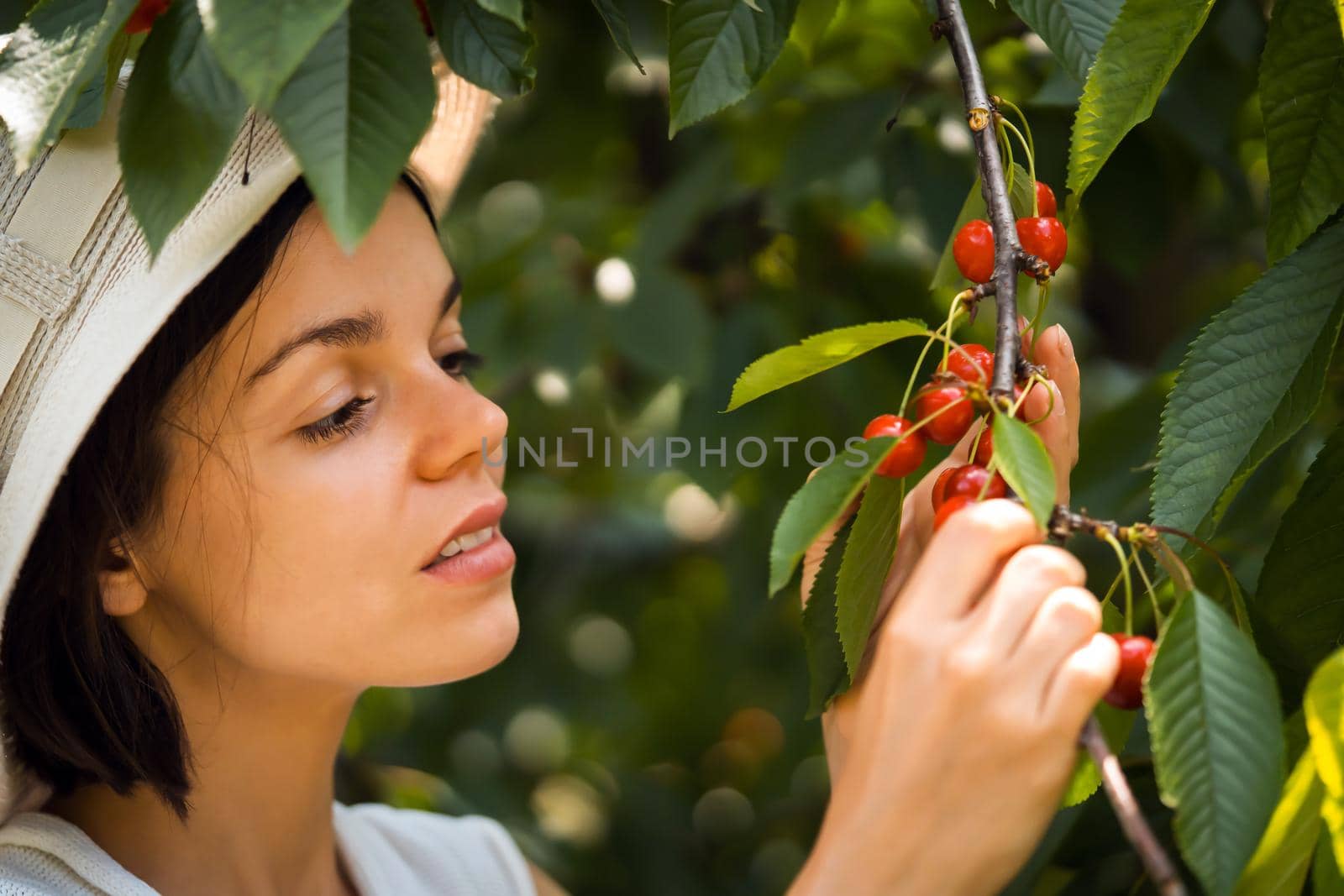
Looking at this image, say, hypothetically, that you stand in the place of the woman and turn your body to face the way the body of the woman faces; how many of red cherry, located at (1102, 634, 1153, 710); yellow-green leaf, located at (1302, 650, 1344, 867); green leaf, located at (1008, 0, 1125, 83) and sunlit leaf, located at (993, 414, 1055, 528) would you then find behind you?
0

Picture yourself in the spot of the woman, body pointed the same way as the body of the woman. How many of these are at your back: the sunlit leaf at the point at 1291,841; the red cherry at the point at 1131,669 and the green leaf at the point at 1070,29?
0

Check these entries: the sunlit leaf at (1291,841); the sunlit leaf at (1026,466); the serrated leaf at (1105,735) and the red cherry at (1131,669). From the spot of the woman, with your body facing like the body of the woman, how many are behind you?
0

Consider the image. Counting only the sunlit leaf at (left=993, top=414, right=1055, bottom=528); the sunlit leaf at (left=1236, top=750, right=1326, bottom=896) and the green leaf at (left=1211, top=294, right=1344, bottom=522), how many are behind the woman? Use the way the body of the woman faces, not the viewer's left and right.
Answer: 0

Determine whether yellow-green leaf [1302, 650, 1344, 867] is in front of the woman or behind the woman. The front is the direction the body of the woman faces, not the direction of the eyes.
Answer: in front

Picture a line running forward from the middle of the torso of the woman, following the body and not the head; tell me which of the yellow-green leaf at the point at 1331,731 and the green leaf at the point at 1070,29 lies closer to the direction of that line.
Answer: the yellow-green leaf

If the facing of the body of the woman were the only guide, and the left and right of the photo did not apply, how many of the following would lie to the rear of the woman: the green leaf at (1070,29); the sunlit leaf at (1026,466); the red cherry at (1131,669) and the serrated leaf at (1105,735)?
0

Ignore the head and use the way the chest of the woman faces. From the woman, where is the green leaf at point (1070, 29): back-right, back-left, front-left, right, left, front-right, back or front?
front-left

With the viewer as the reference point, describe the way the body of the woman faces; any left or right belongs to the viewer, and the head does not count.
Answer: facing the viewer and to the right of the viewer

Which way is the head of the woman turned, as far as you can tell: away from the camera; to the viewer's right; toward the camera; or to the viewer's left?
to the viewer's right

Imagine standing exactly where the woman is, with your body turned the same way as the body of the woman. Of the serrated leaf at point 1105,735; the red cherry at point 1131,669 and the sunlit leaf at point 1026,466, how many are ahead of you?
3
